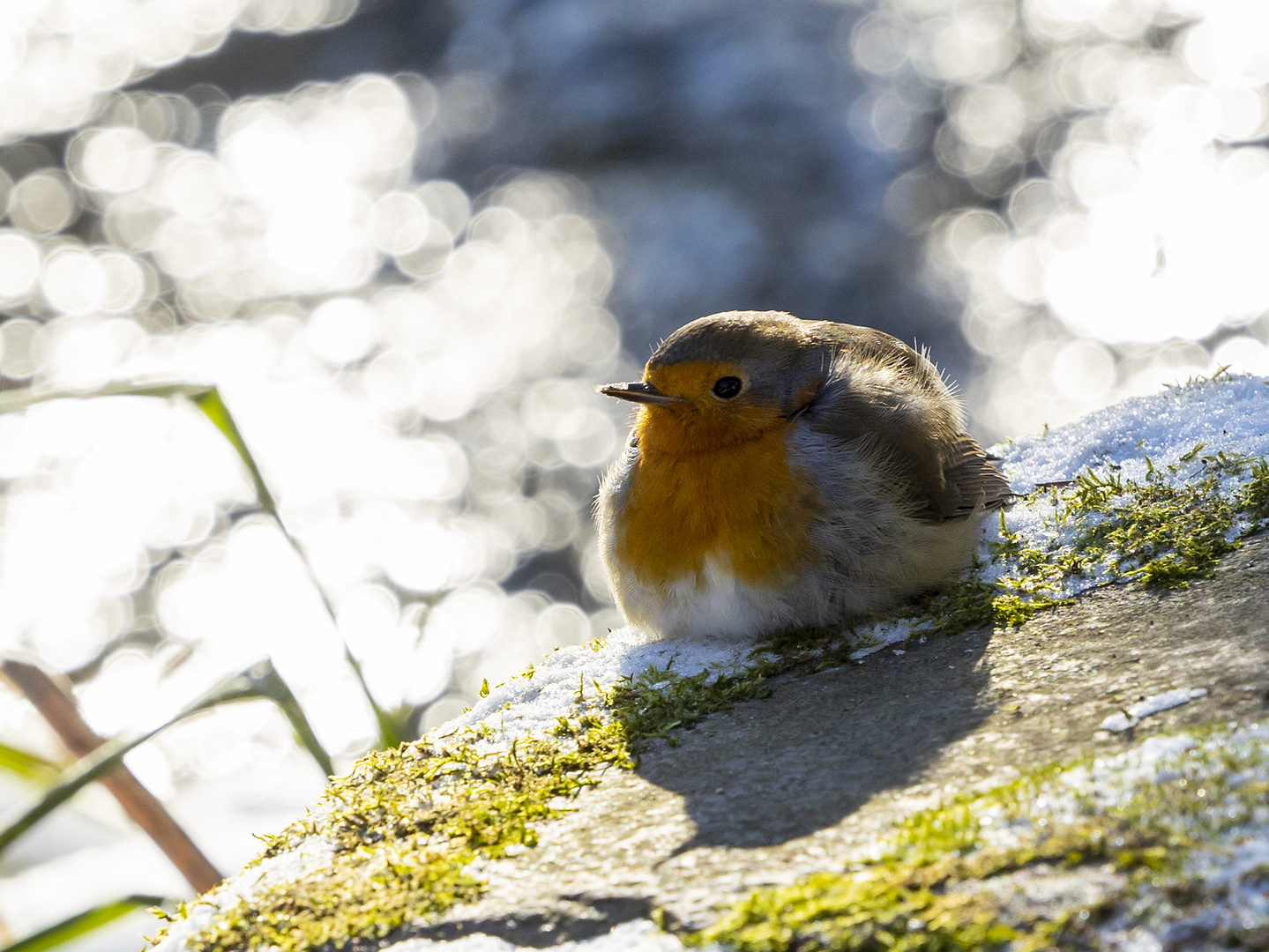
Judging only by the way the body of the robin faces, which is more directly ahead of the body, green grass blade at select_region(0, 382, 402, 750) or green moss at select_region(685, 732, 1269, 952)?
the green grass blade

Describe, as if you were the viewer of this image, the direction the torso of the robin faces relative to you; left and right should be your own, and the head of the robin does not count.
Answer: facing the viewer and to the left of the viewer

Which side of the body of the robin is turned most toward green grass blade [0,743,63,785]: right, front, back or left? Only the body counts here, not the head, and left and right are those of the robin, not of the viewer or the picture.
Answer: front

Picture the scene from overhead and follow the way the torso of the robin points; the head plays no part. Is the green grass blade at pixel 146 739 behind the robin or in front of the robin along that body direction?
in front

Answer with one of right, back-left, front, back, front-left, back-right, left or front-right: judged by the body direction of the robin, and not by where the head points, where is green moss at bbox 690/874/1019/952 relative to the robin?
front-left

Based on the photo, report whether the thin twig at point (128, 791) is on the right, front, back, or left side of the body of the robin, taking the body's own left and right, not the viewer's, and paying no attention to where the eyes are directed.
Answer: front

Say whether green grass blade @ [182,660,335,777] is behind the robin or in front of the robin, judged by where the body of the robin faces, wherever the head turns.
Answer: in front

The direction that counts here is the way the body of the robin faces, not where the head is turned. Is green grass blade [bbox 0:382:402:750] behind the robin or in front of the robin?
in front

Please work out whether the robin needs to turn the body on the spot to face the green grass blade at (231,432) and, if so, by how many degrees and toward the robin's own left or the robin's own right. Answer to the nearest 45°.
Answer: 0° — it already faces it

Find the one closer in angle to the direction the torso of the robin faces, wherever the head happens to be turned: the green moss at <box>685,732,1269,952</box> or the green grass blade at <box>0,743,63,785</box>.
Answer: the green grass blade

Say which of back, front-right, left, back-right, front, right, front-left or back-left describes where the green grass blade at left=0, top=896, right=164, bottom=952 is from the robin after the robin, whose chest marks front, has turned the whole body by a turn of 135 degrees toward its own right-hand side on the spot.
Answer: back-left

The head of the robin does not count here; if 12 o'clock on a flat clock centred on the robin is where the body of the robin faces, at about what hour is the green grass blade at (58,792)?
The green grass blade is roughly at 12 o'clock from the robin.
